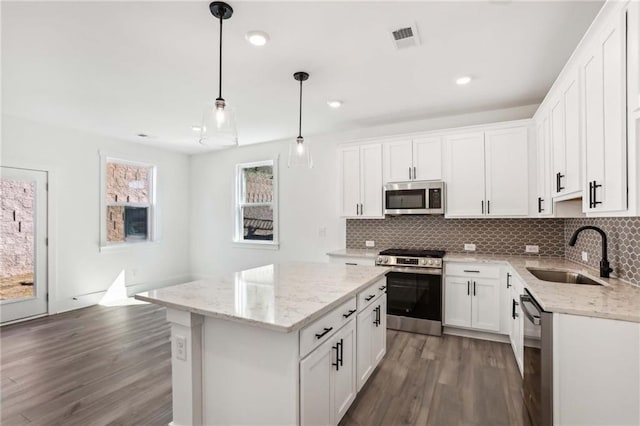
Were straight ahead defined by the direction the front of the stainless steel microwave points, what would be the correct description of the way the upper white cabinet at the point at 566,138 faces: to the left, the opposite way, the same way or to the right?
to the right

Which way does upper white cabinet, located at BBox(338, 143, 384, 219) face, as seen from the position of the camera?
facing the viewer

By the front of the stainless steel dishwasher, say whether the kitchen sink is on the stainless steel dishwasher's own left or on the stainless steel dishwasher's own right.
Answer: on the stainless steel dishwasher's own right

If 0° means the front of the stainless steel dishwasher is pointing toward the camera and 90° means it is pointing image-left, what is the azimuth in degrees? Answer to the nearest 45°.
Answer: approximately 90°

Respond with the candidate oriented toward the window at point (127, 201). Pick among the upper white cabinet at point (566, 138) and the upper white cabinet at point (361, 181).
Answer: the upper white cabinet at point (566, 138)

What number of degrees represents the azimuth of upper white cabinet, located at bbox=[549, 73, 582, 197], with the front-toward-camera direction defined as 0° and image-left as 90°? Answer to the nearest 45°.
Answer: approximately 90°

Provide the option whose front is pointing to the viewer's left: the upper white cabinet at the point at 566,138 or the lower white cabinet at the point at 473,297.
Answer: the upper white cabinet

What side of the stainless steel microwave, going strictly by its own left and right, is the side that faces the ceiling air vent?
front

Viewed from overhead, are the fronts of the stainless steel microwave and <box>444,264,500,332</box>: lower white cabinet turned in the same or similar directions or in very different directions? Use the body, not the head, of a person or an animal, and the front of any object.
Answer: same or similar directions

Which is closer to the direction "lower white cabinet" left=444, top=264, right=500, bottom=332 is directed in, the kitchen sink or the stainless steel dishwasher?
the stainless steel dishwasher

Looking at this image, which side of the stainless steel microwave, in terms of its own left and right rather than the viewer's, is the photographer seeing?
front

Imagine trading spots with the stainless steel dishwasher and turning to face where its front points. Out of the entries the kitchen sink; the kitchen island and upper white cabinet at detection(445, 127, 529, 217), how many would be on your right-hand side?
2

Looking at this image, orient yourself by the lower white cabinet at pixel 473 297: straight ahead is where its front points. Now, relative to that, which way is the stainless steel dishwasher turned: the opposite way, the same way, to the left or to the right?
to the right

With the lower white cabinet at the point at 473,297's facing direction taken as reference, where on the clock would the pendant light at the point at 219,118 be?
The pendant light is roughly at 1 o'clock from the lower white cabinet.

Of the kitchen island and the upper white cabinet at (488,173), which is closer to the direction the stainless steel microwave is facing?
the kitchen island
